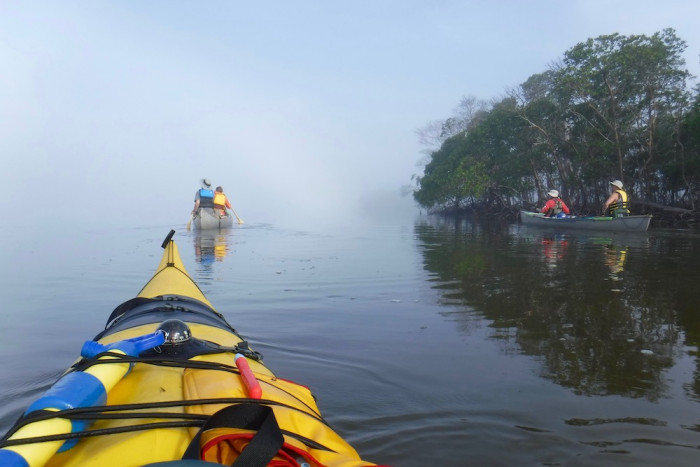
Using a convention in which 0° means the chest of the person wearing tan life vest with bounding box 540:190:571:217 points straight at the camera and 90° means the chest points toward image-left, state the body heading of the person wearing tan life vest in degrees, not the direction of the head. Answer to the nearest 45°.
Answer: approximately 135°

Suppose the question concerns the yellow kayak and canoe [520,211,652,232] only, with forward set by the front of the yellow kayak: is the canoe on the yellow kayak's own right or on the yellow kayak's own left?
on the yellow kayak's own right

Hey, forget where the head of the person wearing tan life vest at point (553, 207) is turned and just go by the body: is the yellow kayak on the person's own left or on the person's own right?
on the person's own left

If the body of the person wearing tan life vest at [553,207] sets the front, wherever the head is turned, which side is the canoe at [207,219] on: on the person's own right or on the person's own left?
on the person's own left

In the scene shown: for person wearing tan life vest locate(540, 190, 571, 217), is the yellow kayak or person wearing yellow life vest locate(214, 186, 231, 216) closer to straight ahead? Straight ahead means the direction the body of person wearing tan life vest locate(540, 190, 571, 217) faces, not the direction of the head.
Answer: the person wearing yellow life vest

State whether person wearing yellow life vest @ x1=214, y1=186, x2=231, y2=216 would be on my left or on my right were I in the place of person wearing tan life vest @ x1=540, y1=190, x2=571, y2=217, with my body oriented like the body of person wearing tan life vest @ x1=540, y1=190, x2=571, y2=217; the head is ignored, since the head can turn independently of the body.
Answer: on my left

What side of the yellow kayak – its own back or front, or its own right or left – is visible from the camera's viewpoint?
back
